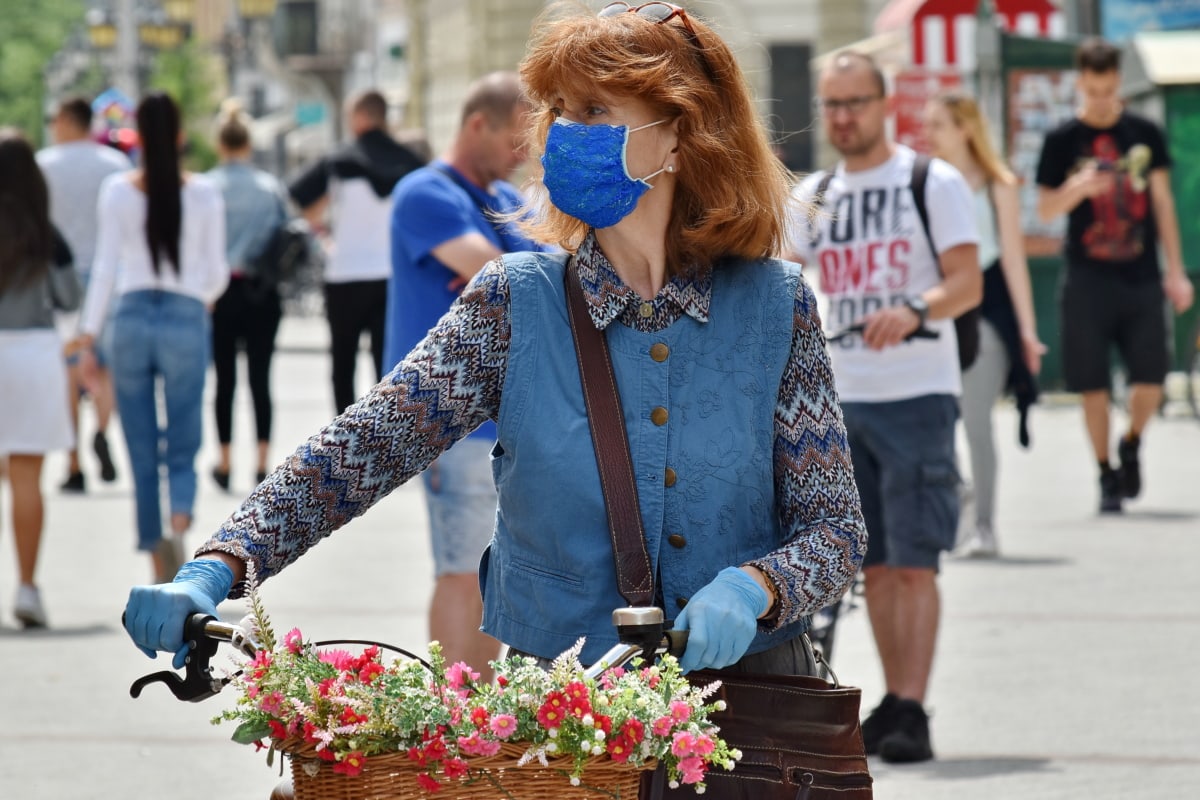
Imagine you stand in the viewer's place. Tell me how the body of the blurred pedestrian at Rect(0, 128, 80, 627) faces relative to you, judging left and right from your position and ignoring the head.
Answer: facing away from the viewer

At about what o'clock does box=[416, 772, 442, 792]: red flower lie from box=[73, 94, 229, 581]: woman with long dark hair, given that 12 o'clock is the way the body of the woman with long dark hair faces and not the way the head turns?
The red flower is roughly at 6 o'clock from the woman with long dark hair.

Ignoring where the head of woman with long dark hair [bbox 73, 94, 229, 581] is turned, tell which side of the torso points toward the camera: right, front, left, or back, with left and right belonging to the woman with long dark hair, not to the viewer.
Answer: back

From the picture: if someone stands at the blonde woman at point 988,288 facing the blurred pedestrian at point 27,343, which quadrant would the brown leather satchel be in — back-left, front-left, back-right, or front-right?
front-left

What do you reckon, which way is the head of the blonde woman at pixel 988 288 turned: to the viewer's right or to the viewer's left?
to the viewer's left

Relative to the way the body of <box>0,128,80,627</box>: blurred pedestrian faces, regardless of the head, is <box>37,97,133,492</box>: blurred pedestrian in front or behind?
in front

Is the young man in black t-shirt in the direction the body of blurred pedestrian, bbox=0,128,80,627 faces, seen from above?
no

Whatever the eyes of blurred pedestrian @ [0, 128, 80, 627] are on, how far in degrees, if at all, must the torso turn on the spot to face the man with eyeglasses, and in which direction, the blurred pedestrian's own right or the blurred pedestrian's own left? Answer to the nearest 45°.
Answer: approximately 135° to the blurred pedestrian's own right

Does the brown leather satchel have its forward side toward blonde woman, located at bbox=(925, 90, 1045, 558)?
no

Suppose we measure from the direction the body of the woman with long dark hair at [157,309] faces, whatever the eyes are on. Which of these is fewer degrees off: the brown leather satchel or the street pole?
the street pole

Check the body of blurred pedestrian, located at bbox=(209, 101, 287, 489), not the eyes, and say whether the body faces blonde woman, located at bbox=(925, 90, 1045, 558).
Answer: no

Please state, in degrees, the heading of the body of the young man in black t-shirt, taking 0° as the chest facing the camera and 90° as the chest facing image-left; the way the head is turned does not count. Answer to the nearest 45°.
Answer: approximately 0°

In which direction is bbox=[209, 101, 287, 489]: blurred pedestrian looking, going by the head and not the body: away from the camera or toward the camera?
away from the camera

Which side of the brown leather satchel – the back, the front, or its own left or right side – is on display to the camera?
front

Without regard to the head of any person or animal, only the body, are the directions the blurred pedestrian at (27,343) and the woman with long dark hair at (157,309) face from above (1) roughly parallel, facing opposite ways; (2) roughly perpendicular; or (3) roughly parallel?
roughly parallel

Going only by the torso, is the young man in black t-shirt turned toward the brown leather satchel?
yes

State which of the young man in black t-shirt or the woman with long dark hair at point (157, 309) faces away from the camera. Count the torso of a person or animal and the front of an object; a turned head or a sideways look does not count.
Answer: the woman with long dark hair

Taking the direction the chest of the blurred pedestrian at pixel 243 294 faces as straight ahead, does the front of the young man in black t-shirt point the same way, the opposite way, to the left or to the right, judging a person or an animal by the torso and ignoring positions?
the opposite way

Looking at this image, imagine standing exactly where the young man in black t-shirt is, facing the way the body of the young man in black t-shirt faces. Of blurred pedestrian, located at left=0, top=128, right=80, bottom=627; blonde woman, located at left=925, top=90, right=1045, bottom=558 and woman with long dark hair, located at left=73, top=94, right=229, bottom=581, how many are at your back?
0
